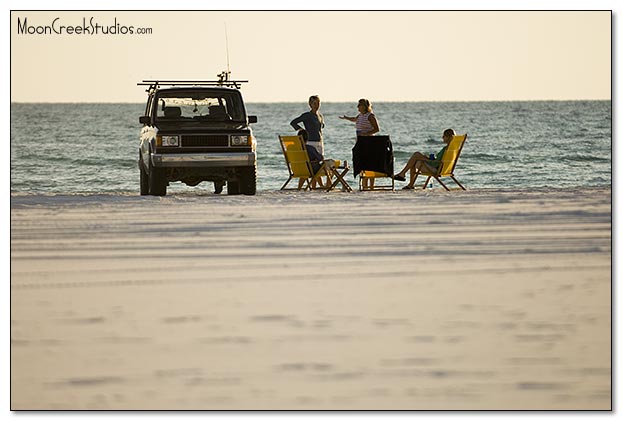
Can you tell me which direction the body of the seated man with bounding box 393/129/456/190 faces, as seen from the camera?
to the viewer's left

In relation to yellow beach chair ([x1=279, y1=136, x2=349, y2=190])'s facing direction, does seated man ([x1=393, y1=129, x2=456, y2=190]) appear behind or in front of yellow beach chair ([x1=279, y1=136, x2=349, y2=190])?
in front

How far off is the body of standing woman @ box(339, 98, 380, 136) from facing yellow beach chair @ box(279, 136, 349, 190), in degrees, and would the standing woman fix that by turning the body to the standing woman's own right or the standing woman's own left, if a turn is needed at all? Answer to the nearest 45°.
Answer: approximately 45° to the standing woman's own right

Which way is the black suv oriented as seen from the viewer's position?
toward the camera

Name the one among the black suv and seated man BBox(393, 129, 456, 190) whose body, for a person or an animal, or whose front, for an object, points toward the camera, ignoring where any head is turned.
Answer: the black suv

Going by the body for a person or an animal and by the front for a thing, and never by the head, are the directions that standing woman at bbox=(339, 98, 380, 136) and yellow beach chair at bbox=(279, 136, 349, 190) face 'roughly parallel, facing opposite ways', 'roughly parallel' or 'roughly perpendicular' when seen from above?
roughly parallel, facing opposite ways

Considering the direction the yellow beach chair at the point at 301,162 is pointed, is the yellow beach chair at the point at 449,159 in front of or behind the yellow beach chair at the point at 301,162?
in front

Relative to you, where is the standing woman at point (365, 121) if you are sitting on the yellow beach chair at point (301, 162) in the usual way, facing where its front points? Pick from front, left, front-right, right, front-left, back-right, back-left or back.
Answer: front-right

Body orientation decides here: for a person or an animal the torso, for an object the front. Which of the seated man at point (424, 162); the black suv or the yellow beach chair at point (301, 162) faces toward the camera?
the black suv
